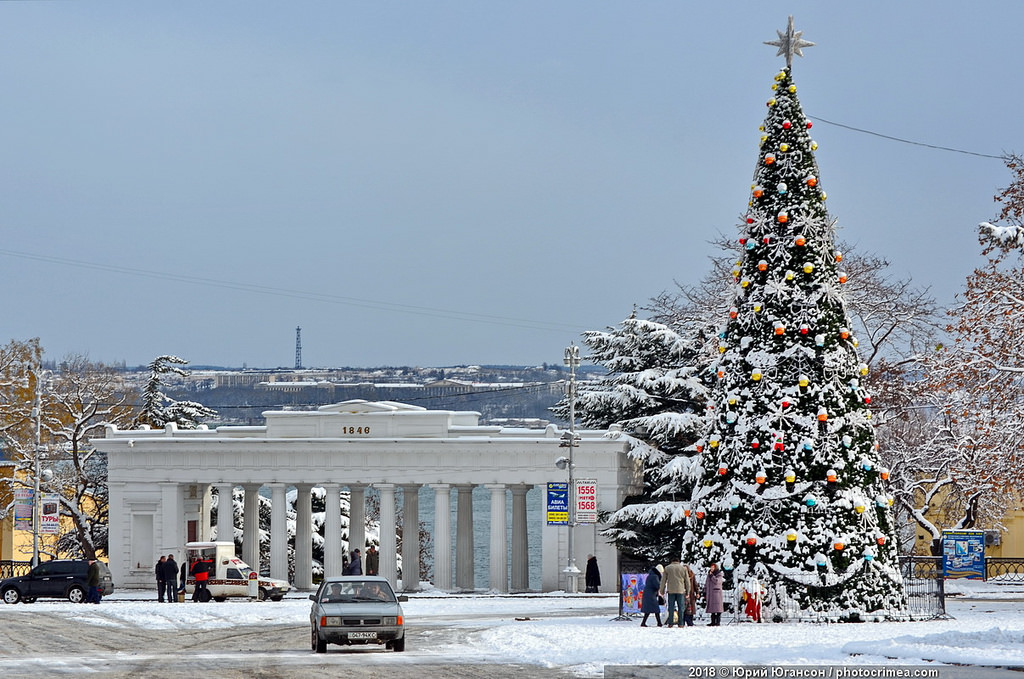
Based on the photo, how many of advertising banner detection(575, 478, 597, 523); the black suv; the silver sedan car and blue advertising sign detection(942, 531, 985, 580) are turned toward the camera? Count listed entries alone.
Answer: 3

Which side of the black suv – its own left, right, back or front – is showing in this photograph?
left

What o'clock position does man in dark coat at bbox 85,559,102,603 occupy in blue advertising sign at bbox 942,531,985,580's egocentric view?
The man in dark coat is roughly at 2 o'clock from the blue advertising sign.

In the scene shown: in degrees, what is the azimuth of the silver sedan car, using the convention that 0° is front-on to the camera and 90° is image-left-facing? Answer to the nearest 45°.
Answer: approximately 0°

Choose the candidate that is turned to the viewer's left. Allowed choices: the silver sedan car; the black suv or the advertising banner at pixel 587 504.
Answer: the black suv

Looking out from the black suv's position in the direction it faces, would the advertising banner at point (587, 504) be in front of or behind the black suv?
behind

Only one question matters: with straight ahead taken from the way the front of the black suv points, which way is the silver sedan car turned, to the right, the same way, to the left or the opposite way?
to the left

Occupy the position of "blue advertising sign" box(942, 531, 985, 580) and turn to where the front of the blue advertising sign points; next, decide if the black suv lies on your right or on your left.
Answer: on your right

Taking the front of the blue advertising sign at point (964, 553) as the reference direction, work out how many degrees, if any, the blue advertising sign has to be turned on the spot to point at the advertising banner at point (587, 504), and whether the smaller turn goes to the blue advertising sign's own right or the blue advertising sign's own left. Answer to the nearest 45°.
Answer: approximately 90° to the blue advertising sign's own right

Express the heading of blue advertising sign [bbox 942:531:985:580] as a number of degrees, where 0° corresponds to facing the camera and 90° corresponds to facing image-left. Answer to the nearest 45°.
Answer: approximately 0°
